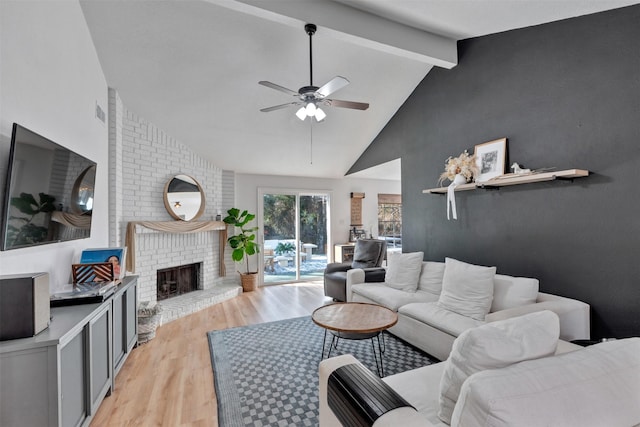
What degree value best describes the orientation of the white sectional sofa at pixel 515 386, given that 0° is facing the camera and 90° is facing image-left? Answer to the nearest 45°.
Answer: approximately 135°

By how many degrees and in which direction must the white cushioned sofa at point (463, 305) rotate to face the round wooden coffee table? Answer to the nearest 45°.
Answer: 0° — it already faces it

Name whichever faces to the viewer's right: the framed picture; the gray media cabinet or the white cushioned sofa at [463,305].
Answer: the gray media cabinet

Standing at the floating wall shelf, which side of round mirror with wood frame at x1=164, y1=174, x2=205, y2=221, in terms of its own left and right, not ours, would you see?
front

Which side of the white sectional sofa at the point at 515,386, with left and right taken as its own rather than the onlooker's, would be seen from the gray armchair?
front

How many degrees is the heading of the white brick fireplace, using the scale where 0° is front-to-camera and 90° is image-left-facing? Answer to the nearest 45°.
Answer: approximately 315°

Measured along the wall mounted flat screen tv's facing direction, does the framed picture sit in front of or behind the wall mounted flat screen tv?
in front

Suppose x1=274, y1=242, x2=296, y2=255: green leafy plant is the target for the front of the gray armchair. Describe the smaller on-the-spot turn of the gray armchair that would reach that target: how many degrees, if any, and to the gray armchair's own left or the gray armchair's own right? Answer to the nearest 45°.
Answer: approximately 90° to the gray armchair's own right

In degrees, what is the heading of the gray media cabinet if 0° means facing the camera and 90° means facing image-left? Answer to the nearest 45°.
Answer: approximately 270°

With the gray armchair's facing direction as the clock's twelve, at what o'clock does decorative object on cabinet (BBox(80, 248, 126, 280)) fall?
The decorative object on cabinet is roughly at 12 o'clock from the gray armchair.

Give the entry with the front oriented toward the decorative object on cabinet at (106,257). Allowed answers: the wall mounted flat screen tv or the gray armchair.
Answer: the gray armchair

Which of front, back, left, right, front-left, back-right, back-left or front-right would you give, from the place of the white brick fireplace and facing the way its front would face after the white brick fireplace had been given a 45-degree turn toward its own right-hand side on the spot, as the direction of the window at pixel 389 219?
left

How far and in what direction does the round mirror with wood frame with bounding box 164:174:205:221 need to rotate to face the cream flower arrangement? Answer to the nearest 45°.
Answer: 0° — it already faces it

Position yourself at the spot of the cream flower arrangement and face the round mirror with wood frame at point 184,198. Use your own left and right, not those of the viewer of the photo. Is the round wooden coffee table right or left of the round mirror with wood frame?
left

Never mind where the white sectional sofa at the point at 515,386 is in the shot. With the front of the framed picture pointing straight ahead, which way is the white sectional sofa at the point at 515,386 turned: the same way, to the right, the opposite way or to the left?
to the right

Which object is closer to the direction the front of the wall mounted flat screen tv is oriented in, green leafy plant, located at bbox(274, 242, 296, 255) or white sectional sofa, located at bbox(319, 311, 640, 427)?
the white sectional sofa

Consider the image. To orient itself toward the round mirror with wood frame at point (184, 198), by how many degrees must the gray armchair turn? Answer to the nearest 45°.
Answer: approximately 45° to its right

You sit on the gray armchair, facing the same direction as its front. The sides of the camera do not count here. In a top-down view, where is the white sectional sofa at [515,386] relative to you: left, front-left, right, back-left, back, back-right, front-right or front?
front-left
